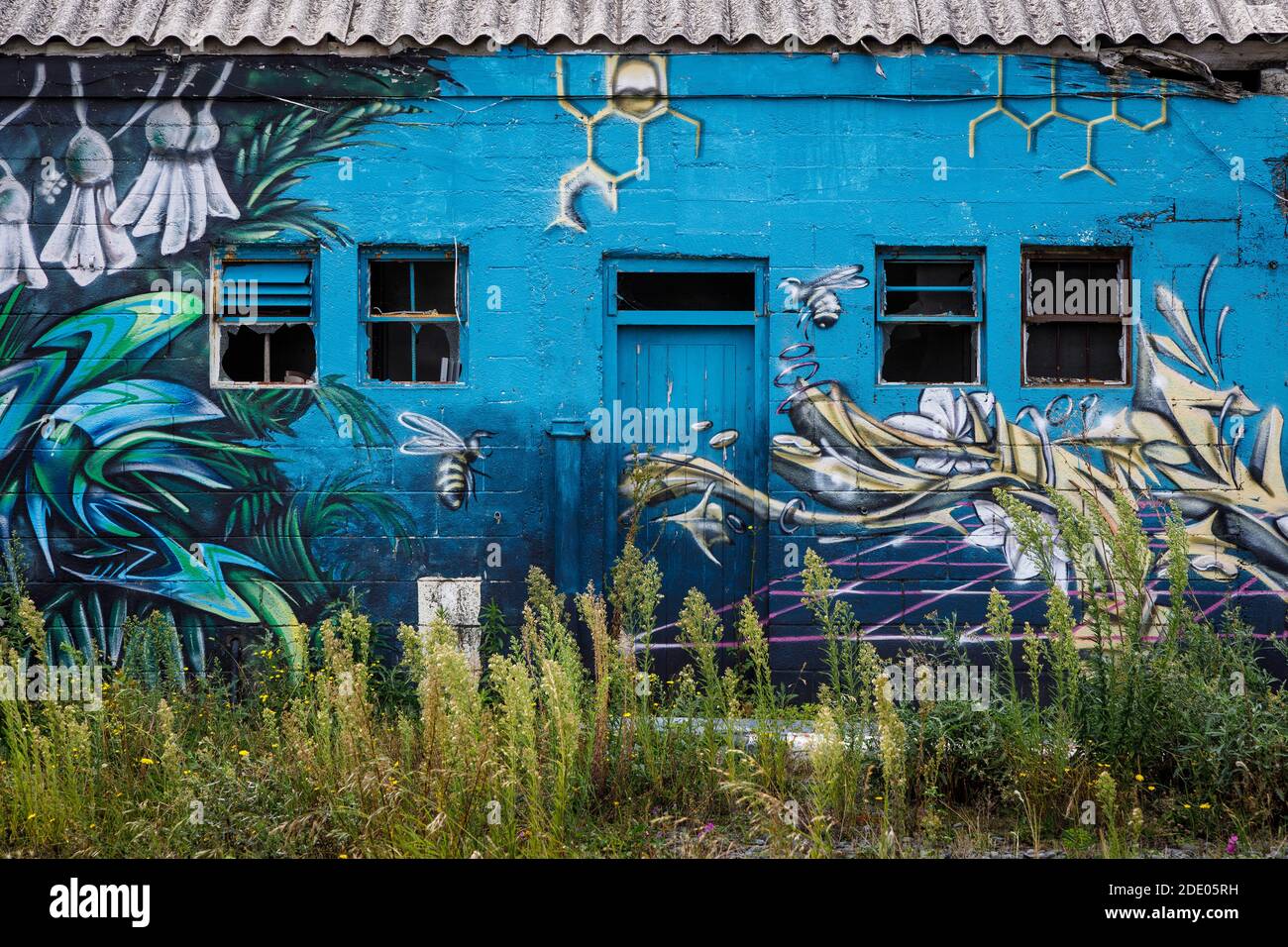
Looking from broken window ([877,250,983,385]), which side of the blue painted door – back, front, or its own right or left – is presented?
left

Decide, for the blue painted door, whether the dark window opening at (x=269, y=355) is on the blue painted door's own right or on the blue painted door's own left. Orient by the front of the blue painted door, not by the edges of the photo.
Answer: on the blue painted door's own right

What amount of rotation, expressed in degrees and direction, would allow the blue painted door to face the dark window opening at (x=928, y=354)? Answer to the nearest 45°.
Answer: approximately 90° to its left

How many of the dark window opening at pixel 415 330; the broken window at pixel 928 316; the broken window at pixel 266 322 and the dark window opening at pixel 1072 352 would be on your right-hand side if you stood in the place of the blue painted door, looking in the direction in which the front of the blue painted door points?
2

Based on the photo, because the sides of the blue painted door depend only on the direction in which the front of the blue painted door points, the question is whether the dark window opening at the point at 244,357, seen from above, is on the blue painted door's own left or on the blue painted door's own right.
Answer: on the blue painted door's own right

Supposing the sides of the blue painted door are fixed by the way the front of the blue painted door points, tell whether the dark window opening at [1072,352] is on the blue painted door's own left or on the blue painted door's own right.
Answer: on the blue painted door's own left

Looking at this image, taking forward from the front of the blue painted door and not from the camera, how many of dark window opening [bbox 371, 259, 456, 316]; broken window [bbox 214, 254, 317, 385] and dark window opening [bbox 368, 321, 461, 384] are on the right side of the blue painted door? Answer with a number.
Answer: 3

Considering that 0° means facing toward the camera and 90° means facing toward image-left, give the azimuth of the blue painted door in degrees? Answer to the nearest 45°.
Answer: approximately 0°

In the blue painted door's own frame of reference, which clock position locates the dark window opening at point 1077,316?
The dark window opening is roughly at 9 o'clock from the blue painted door.

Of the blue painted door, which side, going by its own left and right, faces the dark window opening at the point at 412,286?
right

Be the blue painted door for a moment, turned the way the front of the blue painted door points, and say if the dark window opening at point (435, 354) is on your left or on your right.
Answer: on your right
